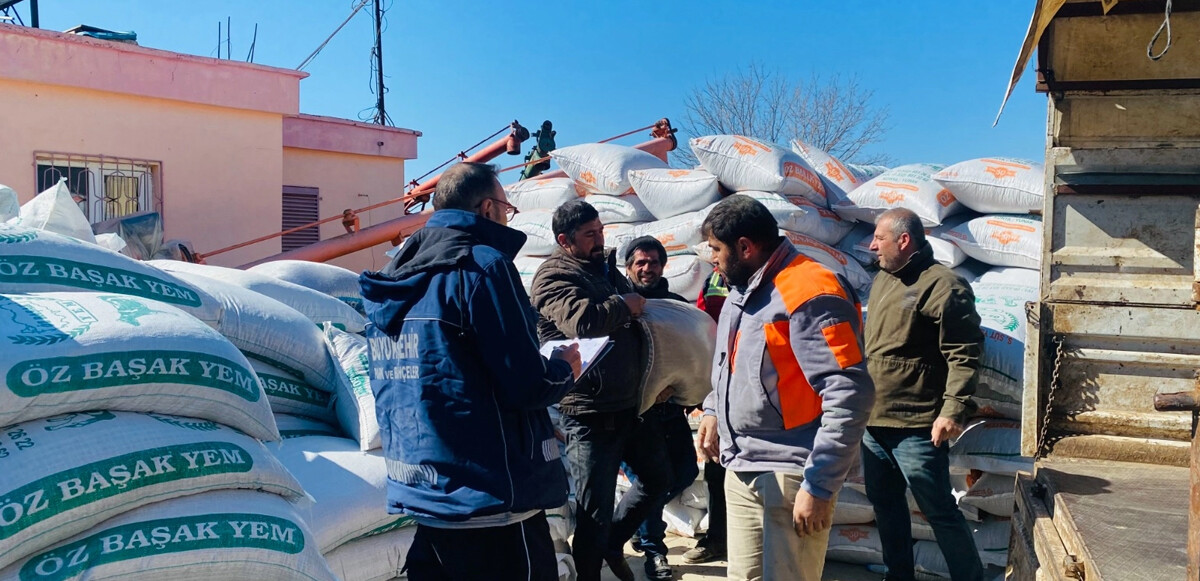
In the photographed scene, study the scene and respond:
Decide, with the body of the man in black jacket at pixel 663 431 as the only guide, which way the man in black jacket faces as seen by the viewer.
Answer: toward the camera

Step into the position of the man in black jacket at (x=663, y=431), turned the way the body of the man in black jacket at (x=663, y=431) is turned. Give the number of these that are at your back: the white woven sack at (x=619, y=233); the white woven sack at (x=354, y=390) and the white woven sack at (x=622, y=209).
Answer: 2

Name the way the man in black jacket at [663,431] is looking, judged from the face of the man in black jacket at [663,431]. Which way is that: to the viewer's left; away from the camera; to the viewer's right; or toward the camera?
toward the camera

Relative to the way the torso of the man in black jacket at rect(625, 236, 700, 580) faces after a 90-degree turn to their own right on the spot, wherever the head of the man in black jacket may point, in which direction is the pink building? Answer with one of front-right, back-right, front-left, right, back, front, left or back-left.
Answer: front-right

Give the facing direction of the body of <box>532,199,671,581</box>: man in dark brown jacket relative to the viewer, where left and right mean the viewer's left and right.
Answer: facing the viewer and to the right of the viewer

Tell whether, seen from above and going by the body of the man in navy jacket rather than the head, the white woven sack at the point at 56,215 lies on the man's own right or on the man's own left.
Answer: on the man's own left

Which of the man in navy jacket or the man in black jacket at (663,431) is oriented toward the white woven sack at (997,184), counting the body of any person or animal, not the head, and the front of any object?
the man in navy jacket

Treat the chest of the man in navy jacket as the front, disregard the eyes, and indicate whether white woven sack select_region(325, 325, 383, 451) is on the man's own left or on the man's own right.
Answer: on the man's own left

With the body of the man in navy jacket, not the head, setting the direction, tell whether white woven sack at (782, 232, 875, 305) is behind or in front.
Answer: in front

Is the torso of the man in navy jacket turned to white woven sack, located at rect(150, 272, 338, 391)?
no

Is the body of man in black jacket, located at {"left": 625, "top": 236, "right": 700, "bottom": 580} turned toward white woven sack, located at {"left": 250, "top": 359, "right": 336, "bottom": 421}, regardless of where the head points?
no

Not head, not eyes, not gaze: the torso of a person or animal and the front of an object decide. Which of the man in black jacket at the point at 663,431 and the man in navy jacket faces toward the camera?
the man in black jacket

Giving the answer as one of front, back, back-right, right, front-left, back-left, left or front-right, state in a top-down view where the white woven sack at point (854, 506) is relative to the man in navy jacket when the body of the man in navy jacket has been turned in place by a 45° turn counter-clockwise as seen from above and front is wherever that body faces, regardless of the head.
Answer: front-right

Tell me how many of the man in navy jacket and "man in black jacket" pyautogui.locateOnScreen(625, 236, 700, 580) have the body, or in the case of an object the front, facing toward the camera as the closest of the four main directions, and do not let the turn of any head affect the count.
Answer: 1

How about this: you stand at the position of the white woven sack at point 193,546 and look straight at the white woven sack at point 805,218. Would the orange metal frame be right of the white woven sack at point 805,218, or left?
left

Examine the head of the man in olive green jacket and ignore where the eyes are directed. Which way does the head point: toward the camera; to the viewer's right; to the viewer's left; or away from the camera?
to the viewer's left

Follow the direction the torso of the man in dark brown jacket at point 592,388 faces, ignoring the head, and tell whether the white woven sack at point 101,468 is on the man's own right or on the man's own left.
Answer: on the man's own right

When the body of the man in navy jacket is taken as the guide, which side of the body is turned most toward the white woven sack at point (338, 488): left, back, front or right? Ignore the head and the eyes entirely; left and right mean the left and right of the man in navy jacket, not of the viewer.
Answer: left

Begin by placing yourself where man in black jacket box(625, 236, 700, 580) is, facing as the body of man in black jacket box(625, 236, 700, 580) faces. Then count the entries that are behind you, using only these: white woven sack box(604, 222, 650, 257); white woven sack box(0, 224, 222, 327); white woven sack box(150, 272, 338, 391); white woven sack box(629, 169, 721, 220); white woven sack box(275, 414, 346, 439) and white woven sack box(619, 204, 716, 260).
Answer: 3

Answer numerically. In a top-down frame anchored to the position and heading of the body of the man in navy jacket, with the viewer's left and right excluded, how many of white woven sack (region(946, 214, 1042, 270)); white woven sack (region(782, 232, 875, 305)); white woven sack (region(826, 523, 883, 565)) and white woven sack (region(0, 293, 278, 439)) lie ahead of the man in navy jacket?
3
